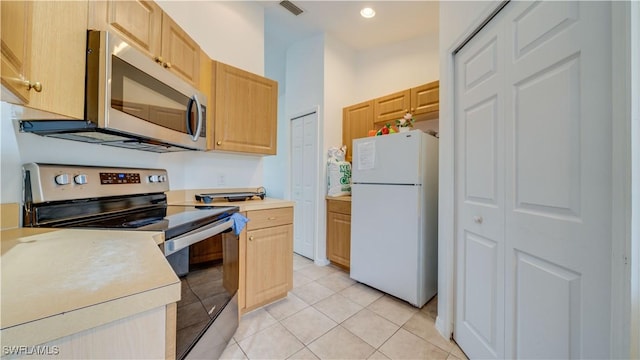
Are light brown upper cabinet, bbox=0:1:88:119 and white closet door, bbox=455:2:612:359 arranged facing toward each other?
yes

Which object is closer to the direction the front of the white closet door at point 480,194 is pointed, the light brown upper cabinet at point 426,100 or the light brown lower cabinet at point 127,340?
the light brown lower cabinet

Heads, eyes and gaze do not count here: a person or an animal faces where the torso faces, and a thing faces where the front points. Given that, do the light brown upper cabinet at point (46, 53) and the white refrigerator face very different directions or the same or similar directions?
very different directions

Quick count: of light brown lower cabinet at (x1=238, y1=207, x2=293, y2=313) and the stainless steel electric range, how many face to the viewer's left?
0

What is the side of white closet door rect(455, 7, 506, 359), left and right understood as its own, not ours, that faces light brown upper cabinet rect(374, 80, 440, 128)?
right

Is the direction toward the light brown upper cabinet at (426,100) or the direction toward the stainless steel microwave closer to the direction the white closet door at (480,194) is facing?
the stainless steel microwave

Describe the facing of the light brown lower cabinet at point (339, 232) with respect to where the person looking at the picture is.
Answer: facing the viewer and to the left of the viewer

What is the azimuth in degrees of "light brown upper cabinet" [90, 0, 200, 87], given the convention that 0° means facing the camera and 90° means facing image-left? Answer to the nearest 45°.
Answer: approximately 315°

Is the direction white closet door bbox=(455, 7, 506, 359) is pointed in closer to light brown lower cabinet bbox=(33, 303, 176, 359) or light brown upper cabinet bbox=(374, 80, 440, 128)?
the light brown lower cabinet

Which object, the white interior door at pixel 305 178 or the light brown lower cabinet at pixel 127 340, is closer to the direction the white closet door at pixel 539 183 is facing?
the light brown lower cabinet

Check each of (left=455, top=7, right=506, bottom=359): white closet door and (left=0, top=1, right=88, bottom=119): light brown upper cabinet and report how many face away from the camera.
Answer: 0

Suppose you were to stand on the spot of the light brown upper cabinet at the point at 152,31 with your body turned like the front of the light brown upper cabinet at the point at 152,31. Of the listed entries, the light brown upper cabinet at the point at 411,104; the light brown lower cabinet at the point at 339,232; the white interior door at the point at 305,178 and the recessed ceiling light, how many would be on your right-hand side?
0

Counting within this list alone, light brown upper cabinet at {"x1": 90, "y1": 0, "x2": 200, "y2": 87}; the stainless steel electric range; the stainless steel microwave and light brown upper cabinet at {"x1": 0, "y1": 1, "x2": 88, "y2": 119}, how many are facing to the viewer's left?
0

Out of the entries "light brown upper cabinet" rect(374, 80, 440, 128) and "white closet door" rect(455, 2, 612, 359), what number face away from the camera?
0

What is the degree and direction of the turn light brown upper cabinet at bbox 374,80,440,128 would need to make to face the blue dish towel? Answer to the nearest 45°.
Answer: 0° — it already faces it

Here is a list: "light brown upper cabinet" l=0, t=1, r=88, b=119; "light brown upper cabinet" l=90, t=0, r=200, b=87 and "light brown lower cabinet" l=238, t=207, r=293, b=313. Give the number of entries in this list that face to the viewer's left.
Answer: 0

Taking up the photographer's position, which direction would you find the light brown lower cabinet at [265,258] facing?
facing the viewer and to the right of the viewer

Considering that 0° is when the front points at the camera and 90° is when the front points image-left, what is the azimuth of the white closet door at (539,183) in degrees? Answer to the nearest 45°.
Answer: approximately 45°

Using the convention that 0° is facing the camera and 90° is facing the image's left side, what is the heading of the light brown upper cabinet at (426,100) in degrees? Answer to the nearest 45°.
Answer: approximately 45°

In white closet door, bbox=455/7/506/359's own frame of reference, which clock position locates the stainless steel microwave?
The stainless steel microwave is roughly at 12 o'clock from the white closet door.

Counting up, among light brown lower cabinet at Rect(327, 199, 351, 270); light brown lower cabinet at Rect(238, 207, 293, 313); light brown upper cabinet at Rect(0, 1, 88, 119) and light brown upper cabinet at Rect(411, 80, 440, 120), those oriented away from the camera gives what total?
0

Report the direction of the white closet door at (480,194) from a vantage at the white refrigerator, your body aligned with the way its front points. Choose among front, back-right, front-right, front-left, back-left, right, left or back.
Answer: left

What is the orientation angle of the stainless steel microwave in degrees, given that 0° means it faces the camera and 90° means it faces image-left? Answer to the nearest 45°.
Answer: approximately 315°
